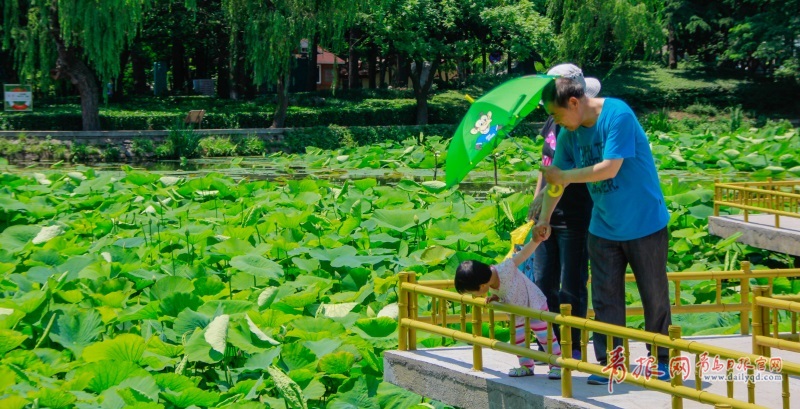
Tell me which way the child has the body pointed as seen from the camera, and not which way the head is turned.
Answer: to the viewer's left

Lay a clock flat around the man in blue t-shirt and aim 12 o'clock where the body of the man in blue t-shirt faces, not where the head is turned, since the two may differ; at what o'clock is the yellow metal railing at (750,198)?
The yellow metal railing is roughly at 5 o'clock from the man in blue t-shirt.

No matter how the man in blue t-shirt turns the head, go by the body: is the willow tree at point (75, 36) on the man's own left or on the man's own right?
on the man's own right

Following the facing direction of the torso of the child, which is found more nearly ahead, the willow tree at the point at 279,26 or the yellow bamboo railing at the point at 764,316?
the willow tree

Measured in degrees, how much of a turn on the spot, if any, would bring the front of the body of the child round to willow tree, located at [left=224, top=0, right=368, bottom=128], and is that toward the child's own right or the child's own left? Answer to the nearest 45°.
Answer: approximately 90° to the child's own right

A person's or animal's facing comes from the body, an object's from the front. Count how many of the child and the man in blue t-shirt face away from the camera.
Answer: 0

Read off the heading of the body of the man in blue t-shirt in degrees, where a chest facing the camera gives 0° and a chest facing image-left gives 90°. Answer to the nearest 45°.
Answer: approximately 45°
